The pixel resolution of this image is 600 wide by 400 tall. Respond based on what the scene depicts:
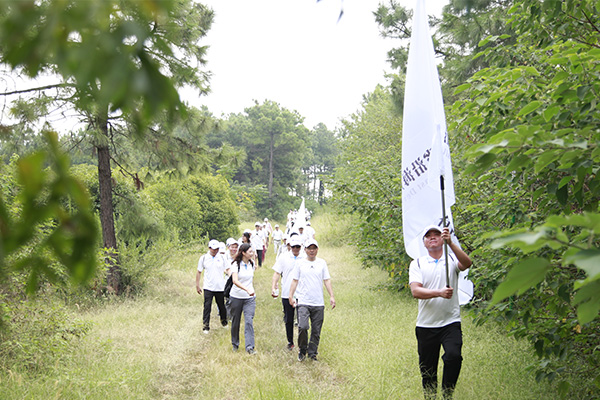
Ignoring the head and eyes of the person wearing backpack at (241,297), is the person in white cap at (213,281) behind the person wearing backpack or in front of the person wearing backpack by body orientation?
behind

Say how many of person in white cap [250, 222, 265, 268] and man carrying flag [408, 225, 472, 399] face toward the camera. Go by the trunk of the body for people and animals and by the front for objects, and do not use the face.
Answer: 2

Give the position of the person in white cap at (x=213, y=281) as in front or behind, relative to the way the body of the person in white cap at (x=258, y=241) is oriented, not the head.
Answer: in front

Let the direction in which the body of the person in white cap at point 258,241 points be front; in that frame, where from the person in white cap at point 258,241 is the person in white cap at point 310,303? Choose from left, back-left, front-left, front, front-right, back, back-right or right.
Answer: front

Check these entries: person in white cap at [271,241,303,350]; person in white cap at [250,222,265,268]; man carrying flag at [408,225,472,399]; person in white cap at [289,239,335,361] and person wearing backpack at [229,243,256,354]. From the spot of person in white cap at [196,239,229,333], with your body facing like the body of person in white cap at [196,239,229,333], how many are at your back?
1

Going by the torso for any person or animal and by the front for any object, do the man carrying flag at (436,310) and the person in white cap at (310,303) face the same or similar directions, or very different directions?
same or similar directions

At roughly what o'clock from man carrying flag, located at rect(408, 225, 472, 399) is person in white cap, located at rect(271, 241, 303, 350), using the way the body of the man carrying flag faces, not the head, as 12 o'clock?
The person in white cap is roughly at 5 o'clock from the man carrying flag.

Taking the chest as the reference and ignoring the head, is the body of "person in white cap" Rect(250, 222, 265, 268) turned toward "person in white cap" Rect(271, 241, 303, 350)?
yes

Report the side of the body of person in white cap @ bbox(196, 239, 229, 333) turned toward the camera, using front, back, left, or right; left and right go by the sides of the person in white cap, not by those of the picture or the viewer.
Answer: front

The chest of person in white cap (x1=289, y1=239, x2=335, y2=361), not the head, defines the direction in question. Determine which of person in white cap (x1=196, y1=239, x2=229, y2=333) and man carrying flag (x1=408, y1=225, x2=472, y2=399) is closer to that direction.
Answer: the man carrying flag

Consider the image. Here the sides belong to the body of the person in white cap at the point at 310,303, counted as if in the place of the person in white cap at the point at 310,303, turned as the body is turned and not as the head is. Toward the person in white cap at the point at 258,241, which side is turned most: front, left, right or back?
back

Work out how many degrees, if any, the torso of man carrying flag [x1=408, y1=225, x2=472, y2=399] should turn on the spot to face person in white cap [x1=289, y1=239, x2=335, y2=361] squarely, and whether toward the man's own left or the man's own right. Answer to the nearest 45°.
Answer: approximately 135° to the man's own right

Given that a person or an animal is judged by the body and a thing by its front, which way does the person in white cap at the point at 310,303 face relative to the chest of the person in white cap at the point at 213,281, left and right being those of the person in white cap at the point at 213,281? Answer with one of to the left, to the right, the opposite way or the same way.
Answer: the same way

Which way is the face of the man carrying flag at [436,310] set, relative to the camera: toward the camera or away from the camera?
toward the camera

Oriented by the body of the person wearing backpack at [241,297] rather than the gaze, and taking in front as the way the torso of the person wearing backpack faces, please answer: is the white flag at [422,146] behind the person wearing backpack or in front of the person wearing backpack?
in front

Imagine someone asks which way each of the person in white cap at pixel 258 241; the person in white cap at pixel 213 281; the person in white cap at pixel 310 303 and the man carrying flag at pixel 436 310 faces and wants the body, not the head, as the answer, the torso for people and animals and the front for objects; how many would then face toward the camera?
4

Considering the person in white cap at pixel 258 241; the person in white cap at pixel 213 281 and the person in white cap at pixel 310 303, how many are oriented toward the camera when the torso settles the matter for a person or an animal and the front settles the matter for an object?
3

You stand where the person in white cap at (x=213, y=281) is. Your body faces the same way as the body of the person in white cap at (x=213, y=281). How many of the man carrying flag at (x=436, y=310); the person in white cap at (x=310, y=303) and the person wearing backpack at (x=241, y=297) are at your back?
0

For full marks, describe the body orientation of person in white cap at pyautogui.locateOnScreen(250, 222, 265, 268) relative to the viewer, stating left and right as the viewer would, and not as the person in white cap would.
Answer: facing the viewer
